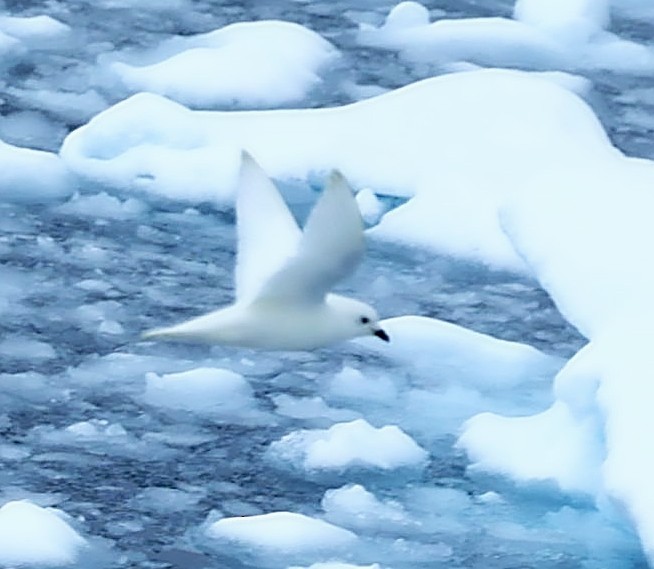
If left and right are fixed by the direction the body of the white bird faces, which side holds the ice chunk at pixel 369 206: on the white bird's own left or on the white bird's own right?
on the white bird's own left

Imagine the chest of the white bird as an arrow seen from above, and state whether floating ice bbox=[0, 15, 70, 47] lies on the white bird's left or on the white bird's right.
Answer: on the white bird's left

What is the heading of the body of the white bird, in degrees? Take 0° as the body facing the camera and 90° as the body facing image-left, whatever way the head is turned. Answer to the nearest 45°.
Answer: approximately 270°

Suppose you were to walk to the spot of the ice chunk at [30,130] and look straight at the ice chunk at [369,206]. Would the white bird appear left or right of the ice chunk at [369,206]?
right

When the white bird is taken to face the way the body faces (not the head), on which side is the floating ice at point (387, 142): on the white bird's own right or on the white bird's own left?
on the white bird's own left
